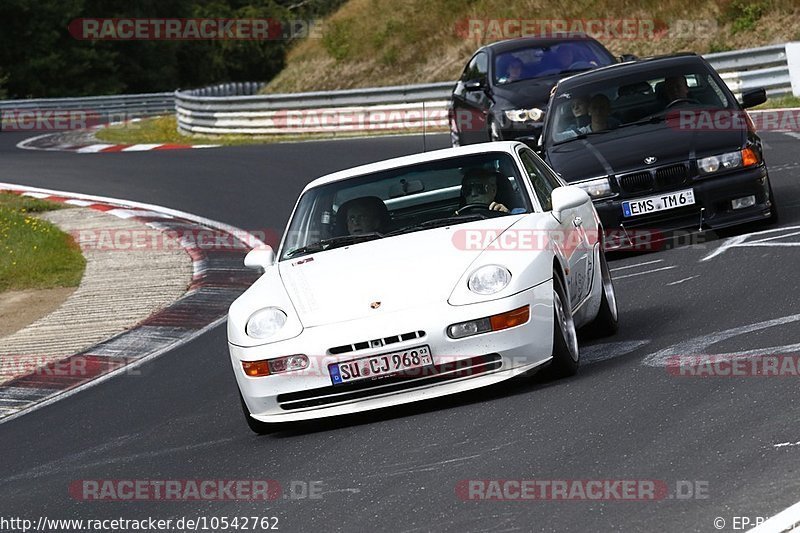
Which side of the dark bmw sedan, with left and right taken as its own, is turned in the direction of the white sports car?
front

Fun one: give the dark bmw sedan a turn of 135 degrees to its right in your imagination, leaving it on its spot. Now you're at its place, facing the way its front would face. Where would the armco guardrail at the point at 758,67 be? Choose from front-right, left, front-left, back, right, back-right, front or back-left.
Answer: front-right

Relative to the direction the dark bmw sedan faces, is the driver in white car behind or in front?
in front

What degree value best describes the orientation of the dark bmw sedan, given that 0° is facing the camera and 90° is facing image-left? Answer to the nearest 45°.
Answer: approximately 0°

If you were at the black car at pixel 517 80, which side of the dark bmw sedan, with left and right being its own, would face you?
back

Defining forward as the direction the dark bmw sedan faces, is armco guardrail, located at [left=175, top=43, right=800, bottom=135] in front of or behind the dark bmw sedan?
behind

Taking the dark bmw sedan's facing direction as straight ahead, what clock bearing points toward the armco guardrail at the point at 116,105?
The armco guardrail is roughly at 5 o'clock from the dark bmw sedan.

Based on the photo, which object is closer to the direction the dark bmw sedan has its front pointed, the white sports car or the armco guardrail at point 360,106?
the white sports car
